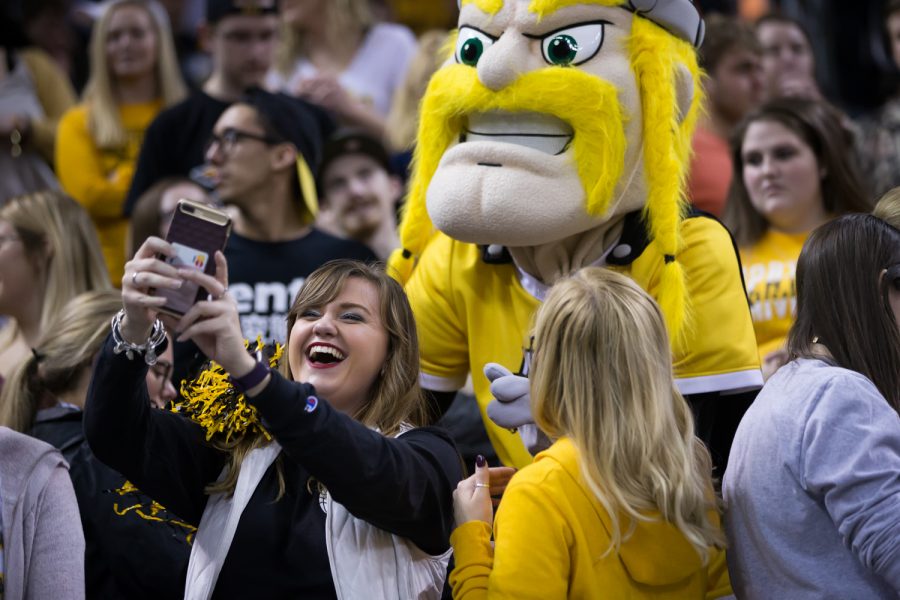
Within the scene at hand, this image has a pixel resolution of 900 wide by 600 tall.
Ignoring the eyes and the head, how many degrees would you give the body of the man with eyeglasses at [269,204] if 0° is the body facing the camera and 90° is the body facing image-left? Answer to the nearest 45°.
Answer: approximately 45°

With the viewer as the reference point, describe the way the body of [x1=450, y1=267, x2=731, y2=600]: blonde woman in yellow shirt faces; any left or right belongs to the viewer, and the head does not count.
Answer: facing away from the viewer and to the left of the viewer

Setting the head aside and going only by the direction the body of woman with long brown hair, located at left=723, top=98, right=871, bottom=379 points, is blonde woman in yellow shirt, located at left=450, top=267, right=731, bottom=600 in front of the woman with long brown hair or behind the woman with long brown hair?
in front

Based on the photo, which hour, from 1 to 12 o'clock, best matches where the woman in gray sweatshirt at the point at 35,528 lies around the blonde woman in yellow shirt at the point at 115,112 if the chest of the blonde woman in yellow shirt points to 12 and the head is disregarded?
The woman in gray sweatshirt is roughly at 12 o'clock from the blonde woman in yellow shirt.

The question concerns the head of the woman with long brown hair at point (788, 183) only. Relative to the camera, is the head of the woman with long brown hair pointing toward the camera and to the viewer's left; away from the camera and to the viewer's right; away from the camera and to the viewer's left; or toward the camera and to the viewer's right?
toward the camera and to the viewer's left

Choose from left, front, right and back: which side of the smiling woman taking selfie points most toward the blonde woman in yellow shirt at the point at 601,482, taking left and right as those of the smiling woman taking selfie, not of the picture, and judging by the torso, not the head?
left

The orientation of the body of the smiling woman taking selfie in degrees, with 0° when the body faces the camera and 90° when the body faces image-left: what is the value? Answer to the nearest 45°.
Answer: approximately 45°

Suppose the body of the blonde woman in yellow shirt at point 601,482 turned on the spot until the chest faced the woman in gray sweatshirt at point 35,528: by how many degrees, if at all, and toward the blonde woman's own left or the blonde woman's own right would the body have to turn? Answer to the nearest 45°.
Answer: approximately 45° to the blonde woman's own left

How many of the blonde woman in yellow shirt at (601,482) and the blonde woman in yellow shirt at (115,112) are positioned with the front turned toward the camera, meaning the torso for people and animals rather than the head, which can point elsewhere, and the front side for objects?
1

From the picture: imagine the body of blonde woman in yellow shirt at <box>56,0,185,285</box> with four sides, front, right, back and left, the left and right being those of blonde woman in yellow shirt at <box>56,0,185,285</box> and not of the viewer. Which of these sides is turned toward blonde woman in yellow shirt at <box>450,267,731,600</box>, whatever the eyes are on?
front

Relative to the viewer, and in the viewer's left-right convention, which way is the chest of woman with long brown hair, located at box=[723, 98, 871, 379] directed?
facing the viewer and to the left of the viewer

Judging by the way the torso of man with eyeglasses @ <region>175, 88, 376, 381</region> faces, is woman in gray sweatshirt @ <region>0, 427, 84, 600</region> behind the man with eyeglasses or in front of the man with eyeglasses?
in front

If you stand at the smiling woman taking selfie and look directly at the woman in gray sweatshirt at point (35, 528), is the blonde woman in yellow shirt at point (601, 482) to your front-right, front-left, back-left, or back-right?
back-left
